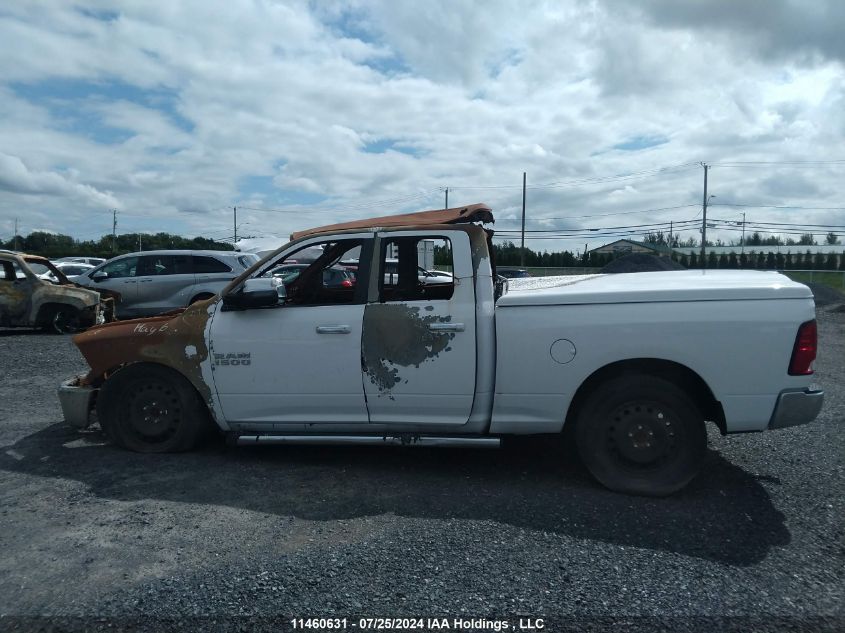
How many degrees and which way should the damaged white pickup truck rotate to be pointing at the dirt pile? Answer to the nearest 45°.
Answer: approximately 90° to its right

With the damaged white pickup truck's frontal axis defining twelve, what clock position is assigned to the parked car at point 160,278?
The parked car is roughly at 2 o'clock from the damaged white pickup truck.

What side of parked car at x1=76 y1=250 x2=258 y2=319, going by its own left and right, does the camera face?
left

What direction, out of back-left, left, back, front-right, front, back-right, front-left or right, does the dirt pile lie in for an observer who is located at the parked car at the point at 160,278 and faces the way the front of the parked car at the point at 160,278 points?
back-right

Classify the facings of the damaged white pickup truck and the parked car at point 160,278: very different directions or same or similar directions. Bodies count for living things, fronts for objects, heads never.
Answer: same or similar directions

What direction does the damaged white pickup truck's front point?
to the viewer's left

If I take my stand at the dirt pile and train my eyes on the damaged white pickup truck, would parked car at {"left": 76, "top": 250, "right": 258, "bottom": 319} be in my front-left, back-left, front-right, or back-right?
front-right

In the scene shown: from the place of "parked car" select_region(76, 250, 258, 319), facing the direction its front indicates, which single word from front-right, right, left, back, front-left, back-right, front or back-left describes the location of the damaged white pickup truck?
left

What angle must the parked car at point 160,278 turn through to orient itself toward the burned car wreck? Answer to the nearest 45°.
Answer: approximately 45° to its left

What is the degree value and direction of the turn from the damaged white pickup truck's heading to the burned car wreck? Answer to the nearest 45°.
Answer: approximately 45° to its right
